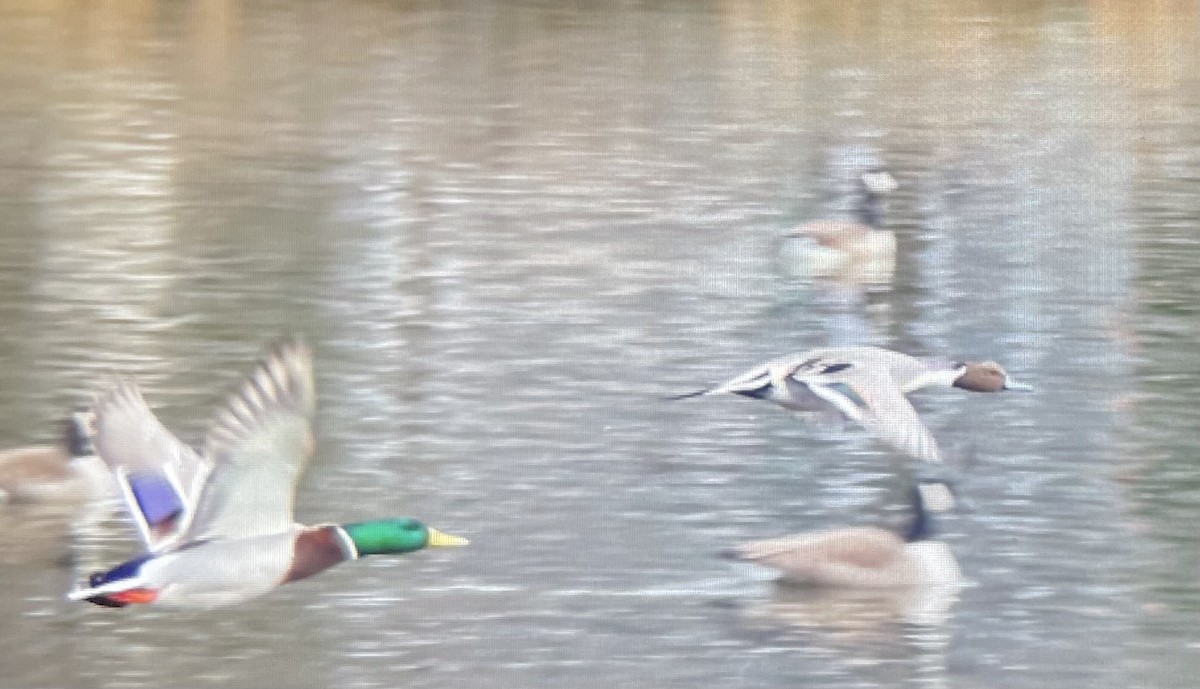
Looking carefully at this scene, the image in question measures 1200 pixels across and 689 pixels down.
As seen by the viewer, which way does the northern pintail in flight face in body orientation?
to the viewer's right

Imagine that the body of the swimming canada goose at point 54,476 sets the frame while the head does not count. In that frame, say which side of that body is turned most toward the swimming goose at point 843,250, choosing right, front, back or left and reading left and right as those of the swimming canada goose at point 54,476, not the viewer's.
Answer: front

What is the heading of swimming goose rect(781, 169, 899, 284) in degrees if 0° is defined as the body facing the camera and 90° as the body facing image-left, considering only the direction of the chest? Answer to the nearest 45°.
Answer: approximately 270°

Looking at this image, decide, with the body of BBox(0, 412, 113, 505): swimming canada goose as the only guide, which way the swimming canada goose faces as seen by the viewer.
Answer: to the viewer's right

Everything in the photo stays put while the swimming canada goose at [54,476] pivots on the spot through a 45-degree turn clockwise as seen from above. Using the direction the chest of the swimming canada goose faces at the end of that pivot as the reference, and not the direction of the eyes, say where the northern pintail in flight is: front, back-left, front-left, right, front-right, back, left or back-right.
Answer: front-left
